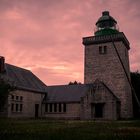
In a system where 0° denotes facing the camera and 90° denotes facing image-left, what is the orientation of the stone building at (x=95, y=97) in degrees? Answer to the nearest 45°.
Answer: approximately 0°
